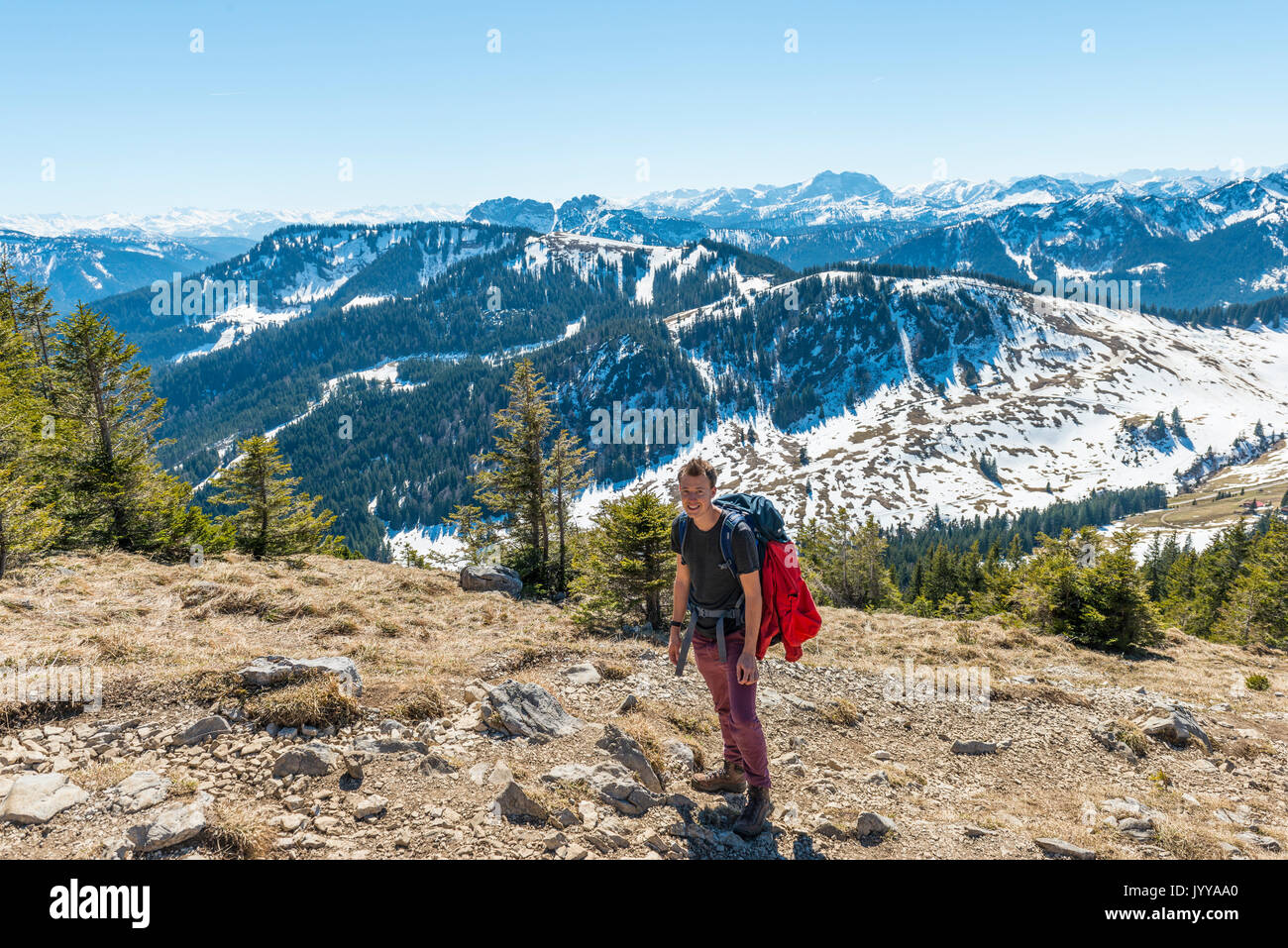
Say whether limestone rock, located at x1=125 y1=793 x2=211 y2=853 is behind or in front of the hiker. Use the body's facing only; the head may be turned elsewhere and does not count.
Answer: in front

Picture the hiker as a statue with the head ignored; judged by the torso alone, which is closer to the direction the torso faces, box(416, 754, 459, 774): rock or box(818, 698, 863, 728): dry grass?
the rock

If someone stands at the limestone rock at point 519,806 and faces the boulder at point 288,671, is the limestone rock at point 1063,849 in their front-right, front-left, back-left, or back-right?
back-right

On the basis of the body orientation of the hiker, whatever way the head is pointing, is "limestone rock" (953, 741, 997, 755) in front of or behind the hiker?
behind

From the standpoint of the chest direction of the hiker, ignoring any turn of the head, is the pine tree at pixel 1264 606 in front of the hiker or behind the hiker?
behind

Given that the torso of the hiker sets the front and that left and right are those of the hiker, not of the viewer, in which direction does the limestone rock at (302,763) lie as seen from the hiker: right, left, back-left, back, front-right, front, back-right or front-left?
front-right

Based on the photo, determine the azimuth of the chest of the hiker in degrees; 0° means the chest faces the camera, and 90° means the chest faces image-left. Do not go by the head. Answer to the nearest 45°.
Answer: approximately 45°
